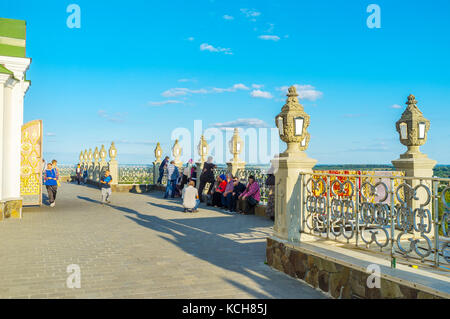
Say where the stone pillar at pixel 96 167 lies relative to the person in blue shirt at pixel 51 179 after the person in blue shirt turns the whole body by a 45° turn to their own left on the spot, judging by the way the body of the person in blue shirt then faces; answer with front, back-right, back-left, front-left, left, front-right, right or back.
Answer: back-left

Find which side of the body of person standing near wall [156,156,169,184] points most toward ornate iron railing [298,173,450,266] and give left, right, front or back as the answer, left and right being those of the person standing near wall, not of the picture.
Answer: right

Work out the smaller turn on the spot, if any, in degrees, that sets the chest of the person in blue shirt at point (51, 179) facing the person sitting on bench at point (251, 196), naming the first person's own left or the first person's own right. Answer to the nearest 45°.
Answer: approximately 45° to the first person's own left

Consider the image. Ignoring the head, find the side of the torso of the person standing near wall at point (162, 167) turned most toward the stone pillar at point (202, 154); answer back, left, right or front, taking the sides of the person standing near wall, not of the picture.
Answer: right

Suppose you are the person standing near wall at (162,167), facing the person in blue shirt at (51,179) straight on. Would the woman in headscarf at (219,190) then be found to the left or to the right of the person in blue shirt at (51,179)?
left

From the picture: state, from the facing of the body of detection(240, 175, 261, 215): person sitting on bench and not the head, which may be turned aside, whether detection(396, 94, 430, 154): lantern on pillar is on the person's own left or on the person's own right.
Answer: on the person's own left

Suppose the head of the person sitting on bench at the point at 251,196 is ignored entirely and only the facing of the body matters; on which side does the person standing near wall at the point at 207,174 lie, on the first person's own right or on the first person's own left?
on the first person's own right

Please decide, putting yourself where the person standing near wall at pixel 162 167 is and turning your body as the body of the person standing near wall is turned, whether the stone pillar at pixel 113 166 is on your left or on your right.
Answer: on your left

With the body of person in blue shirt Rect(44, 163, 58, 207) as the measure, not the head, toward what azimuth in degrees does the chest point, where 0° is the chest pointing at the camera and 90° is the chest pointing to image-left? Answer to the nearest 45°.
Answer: approximately 0°

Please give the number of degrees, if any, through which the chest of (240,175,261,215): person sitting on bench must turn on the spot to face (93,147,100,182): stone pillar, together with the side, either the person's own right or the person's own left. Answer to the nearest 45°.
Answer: approximately 90° to the person's own right
